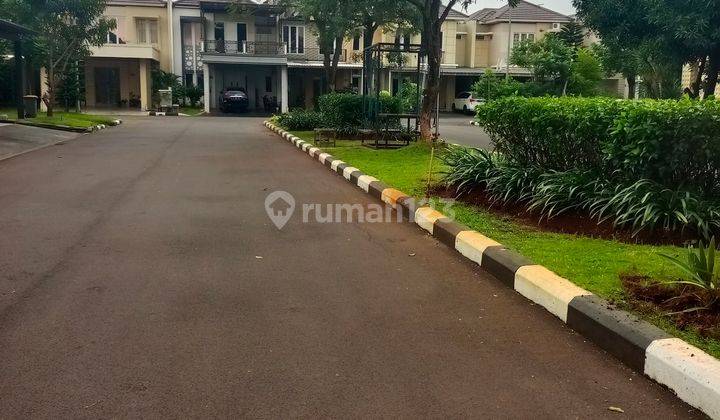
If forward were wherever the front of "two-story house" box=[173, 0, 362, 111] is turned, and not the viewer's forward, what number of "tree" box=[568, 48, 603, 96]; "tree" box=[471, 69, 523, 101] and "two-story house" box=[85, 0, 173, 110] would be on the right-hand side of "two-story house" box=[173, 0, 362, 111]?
1

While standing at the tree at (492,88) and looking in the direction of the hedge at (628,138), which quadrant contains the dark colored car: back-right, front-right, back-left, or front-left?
back-right

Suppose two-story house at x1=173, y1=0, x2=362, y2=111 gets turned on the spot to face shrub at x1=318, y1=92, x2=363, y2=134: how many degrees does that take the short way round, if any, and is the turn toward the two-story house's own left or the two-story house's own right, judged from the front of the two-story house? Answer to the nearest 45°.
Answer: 0° — it already faces it

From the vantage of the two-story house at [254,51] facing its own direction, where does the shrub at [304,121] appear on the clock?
The shrub is roughly at 12 o'clock from the two-story house.

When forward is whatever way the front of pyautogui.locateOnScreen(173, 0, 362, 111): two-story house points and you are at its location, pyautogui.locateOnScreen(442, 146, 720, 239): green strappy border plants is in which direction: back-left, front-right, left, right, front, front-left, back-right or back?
front

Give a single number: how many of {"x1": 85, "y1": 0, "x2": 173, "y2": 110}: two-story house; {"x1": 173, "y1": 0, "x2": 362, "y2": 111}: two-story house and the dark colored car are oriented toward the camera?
3

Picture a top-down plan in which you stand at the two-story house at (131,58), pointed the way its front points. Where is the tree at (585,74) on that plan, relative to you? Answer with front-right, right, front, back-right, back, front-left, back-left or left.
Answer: front-left

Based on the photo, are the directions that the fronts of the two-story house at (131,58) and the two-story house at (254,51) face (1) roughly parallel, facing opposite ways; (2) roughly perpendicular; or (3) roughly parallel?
roughly parallel

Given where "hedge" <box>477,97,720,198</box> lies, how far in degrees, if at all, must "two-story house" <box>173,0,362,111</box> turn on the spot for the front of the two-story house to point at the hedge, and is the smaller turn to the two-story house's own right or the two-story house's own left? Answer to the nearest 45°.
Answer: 0° — it already faces it

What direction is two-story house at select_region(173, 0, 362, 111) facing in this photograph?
toward the camera

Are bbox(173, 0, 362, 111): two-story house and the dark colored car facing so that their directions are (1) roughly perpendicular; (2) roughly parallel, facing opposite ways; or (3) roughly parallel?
roughly parallel

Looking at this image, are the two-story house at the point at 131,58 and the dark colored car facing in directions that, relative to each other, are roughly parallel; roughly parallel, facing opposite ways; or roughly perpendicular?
roughly parallel

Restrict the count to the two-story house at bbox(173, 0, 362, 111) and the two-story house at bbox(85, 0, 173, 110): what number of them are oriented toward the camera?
2

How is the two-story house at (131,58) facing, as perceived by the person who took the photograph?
facing the viewer

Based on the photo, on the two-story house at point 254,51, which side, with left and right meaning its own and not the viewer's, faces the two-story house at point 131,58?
right

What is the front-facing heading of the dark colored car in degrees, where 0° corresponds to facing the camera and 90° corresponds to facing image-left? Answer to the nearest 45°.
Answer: approximately 0°
